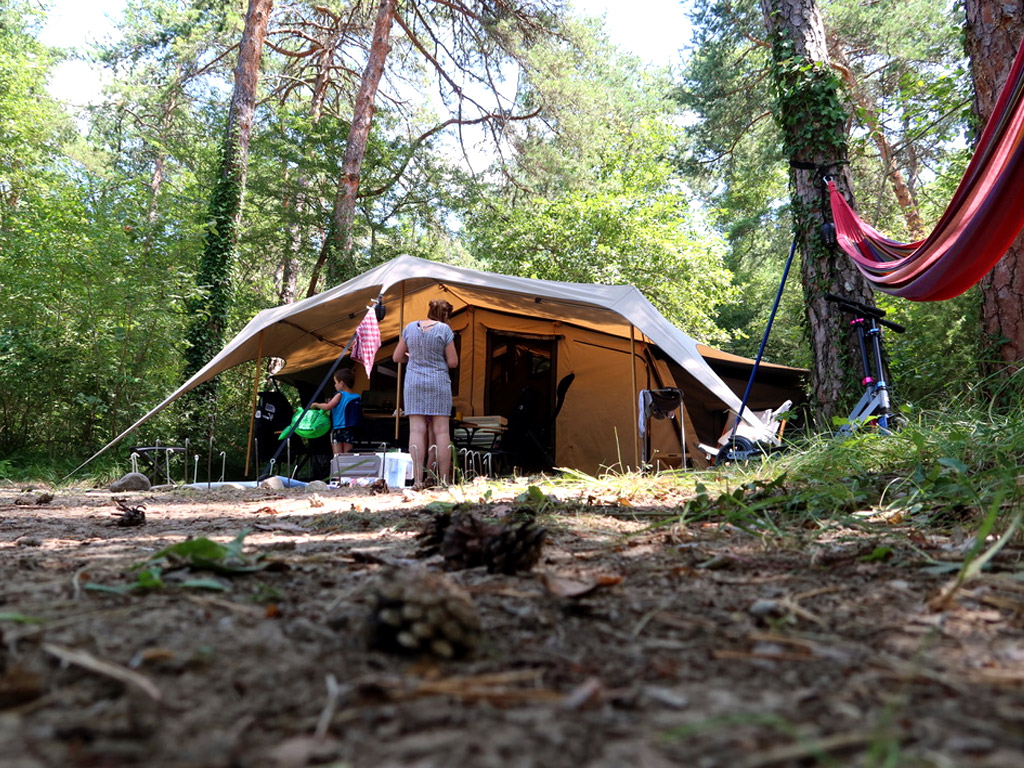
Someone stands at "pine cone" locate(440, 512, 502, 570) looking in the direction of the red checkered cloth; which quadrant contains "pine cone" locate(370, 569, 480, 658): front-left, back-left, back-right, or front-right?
back-left

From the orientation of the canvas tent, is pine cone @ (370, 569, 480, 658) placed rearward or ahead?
ahead

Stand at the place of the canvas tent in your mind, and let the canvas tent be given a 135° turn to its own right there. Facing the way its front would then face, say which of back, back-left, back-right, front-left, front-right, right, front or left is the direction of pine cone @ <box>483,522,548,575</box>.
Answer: back

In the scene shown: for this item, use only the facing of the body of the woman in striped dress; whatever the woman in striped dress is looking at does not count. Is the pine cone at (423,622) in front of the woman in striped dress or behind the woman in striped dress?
behind

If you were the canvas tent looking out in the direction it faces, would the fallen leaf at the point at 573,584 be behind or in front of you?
in front

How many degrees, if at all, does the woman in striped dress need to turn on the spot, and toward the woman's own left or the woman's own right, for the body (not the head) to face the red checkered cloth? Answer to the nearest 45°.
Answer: approximately 45° to the woman's own left

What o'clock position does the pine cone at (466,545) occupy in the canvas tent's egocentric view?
The pine cone is roughly at 11 o'clock from the canvas tent.

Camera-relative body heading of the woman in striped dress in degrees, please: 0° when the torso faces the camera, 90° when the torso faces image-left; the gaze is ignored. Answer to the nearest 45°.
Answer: approximately 180°

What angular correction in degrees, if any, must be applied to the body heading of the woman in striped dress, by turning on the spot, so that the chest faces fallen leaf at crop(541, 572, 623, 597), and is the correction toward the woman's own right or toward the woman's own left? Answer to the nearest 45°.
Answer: approximately 180°
